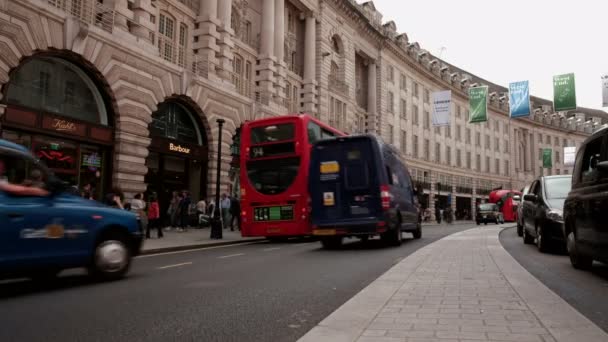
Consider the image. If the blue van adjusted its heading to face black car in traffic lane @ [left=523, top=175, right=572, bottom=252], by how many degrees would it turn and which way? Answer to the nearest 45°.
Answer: approximately 45° to its right

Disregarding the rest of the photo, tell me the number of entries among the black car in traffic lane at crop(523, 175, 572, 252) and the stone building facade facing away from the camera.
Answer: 0

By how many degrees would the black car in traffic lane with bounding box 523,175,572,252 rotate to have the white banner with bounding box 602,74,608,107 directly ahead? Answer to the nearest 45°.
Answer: approximately 135° to its left

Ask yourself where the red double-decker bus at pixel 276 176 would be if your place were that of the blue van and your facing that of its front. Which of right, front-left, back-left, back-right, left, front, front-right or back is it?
left

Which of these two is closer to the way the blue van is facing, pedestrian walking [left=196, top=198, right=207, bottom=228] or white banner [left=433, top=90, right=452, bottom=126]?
the white banner

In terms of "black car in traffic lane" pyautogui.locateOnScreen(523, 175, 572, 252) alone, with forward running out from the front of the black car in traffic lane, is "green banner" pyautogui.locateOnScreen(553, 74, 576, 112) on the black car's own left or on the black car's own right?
on the black car's own left

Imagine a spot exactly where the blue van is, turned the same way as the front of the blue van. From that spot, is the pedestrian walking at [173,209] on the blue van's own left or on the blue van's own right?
on the blue van's own left

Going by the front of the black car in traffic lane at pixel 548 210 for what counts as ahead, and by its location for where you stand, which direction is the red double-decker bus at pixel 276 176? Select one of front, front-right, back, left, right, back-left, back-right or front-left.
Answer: back-right

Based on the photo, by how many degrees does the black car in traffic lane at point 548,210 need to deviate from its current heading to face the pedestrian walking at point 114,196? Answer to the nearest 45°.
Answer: approximately 135° to its right

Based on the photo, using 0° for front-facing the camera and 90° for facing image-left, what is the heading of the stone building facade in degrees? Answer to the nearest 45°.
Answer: approximately 315°

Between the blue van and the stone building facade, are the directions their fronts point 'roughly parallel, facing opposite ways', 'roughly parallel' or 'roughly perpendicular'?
roughly perpendicular

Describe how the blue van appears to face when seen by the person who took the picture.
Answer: facing away from the viewer and to the right of the viewer
